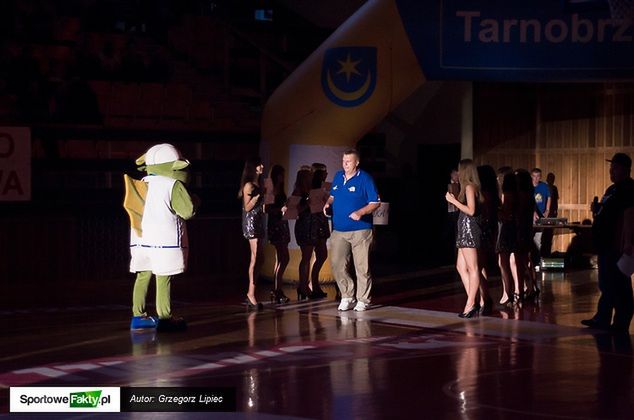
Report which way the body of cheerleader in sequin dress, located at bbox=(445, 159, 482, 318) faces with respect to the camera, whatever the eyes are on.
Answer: to the viewer's left

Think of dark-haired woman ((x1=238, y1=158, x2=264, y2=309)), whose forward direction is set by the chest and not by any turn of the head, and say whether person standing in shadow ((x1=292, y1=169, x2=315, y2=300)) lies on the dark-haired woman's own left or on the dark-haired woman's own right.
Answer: on the dark-haired woman's own left

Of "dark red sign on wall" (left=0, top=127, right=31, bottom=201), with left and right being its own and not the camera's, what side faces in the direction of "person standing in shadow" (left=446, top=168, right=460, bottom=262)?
left

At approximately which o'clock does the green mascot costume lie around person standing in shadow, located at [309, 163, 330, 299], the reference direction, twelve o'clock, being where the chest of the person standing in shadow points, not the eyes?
The green mascot costume is roughly at 4 o'clock from the person standing in shadow.

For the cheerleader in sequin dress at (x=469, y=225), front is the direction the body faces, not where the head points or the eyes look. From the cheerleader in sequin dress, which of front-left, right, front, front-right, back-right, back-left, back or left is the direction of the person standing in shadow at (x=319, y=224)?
front-right

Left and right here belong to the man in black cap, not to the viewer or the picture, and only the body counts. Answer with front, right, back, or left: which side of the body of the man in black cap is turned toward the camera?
left

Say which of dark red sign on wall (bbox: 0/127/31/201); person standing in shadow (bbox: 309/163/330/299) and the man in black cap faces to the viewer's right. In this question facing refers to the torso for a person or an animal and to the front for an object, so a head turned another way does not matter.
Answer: the person standing in shadow

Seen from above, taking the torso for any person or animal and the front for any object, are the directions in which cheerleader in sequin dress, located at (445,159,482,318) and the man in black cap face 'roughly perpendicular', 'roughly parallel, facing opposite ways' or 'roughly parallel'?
roughly parallel

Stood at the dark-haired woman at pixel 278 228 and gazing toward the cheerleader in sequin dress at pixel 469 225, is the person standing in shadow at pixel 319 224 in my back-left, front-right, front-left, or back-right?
front-left

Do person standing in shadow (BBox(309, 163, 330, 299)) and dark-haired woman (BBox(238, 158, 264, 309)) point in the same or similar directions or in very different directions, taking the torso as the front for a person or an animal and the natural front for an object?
same or similar directions

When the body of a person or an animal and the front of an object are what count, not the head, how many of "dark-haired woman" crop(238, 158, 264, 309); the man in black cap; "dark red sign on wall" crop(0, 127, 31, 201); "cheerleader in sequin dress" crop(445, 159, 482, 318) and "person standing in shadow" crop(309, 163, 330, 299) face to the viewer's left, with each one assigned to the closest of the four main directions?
2

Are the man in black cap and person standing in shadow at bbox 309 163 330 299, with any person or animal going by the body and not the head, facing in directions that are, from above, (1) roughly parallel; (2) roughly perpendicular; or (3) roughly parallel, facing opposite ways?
roughly parallel, facing opposite ways

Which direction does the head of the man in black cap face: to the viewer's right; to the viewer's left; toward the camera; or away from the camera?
to the viewer's left

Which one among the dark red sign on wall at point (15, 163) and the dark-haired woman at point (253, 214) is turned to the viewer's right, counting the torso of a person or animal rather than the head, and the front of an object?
the dark-haired woman
